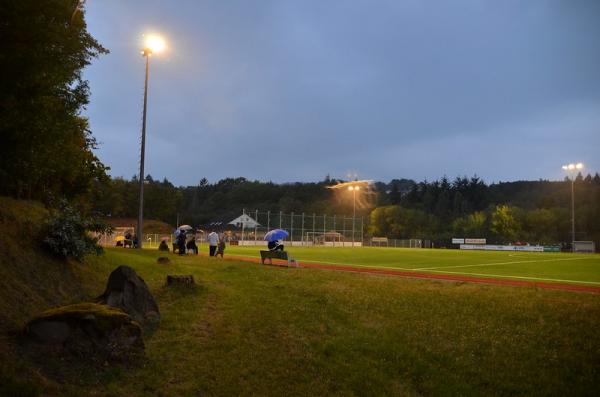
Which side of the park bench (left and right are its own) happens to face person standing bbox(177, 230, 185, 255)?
left

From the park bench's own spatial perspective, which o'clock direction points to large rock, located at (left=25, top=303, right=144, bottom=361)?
The large rock is roughly at 5 o'clock from the park bench.

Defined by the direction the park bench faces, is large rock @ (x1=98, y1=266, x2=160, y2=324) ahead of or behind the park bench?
behind

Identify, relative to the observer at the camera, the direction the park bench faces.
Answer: facing away from the viewer and to the right of the viewer

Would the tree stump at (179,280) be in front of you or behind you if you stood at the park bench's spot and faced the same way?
behind
